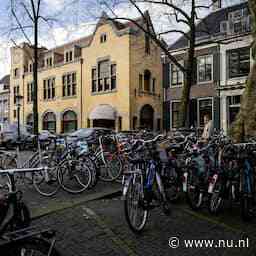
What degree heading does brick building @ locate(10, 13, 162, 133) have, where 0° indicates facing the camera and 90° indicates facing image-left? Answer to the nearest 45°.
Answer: approximately 45°

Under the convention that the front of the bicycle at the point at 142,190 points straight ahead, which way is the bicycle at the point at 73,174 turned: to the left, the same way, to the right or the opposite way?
to the right

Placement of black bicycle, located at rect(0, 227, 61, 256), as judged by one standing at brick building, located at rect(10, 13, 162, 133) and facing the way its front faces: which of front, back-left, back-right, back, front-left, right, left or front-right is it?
front-left

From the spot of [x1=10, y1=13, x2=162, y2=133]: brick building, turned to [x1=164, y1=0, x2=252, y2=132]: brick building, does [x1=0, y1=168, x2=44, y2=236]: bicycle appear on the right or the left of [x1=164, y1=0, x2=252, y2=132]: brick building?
right

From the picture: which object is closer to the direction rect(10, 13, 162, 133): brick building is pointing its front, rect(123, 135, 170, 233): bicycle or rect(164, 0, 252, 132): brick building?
the bicycle
